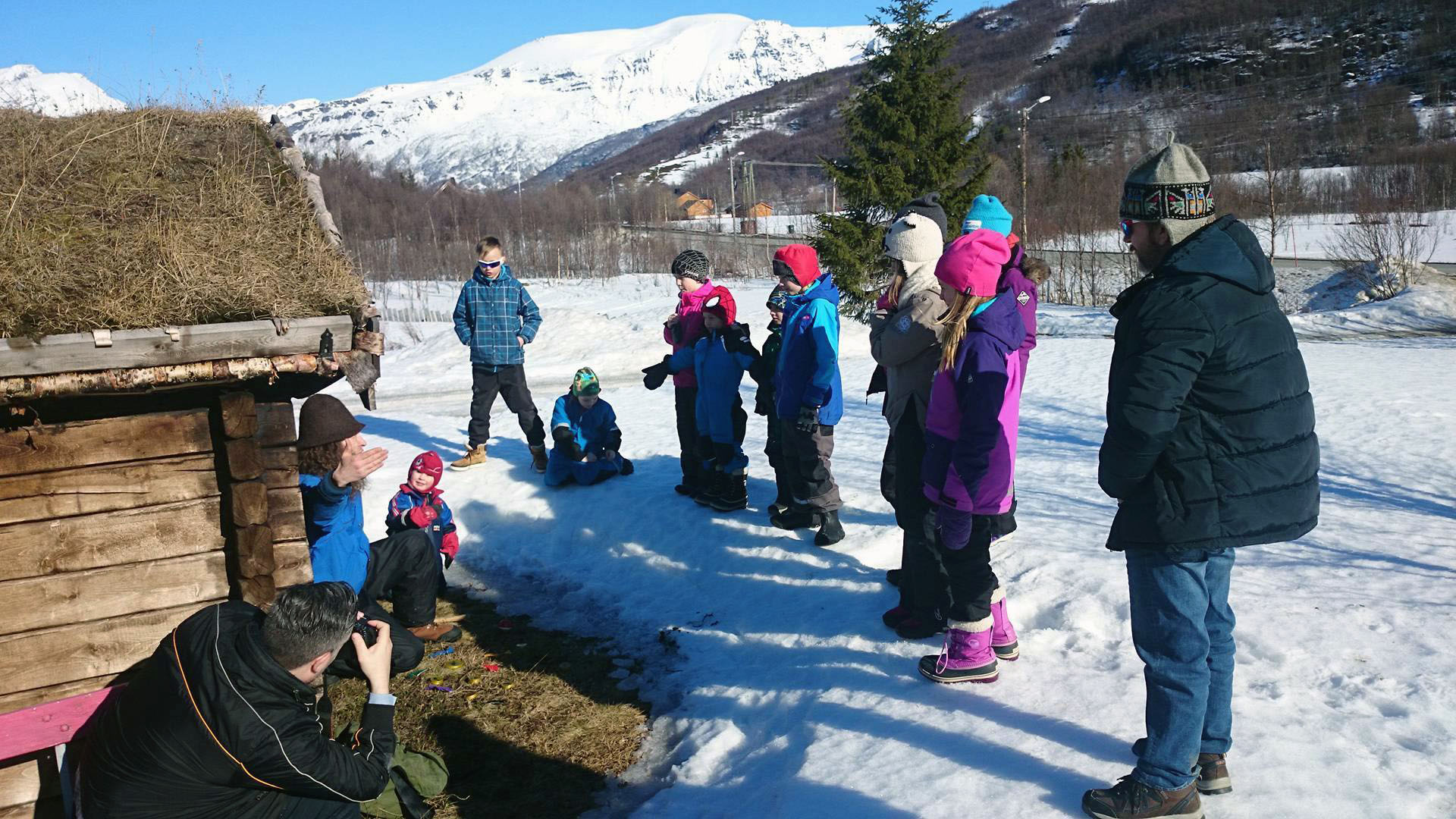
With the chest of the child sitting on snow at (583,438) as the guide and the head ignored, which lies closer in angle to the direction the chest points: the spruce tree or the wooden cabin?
the wooden cabin

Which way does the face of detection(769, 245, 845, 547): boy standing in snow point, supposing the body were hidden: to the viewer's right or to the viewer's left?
to the viewer's left

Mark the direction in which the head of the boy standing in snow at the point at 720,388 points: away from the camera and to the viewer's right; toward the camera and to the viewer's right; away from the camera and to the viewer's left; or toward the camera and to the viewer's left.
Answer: toward the camera and to the viewer's left
